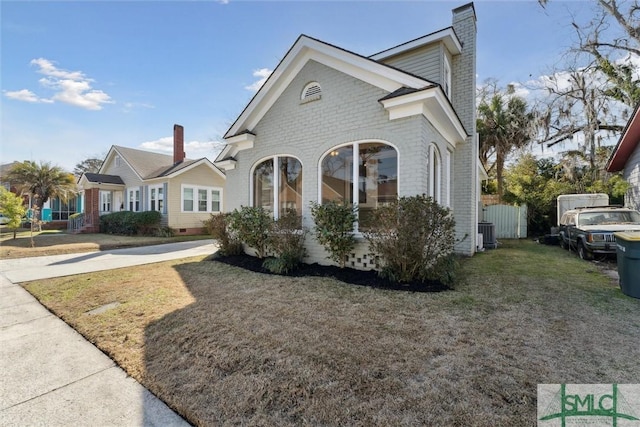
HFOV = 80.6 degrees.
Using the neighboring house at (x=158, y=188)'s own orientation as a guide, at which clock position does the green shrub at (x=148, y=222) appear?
The green shrub is roughly at 11 o'clock from the neighboring house.

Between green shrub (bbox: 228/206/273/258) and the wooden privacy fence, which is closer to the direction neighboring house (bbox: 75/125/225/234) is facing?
the green shrub

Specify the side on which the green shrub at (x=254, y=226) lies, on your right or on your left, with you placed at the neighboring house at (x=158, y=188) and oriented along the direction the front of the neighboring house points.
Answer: on your left

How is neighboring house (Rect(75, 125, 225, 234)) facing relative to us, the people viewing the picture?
facing the viewer and to the left of the viewer

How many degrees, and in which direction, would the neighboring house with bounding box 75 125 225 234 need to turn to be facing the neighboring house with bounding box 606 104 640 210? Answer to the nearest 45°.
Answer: approximately 90° to its left

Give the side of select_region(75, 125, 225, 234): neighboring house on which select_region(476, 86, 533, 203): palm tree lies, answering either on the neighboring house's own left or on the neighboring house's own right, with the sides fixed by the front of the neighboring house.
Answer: on the neighboring house's own left

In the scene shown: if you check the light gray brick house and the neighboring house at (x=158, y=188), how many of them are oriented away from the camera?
0

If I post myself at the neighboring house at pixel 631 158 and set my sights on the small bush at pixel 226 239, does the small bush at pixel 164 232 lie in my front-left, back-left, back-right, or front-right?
front-right

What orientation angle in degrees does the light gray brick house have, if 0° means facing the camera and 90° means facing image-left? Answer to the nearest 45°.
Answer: approximately 45°

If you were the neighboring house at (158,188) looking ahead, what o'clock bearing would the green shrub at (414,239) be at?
The green shrub is roughly at 10 o'clock from the neighboring house.

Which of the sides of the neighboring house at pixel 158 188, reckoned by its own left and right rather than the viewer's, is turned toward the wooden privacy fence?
left

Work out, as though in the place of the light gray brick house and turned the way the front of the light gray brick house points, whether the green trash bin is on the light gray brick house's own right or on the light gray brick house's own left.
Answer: on the light gray brick house's own left

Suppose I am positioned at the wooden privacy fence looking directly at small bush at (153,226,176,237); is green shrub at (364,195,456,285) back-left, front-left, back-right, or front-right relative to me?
front-left

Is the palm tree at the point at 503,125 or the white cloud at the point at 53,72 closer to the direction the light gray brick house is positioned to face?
the white cloud

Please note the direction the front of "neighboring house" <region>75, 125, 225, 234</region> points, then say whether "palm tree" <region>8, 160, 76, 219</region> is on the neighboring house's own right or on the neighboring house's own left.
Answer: on the neighboring house's own right
